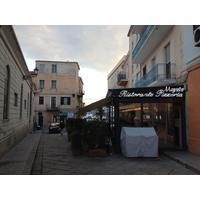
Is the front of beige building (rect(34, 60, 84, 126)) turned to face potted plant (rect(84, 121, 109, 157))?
yes

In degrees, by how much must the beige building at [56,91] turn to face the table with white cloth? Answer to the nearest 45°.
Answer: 0° — it already faces it

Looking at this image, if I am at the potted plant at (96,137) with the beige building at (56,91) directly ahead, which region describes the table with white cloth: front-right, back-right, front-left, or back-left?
back-right

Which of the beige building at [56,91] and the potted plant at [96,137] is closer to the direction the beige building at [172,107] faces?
the potted plant

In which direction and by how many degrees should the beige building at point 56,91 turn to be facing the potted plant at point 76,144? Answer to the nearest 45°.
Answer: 0° — it already faces it

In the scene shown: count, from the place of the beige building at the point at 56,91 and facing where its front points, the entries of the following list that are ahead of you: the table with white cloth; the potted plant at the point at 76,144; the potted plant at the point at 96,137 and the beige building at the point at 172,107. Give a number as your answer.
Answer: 4

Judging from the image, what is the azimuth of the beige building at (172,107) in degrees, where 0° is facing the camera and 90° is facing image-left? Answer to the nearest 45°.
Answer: approximately 45°

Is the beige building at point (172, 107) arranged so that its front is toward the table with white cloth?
yes

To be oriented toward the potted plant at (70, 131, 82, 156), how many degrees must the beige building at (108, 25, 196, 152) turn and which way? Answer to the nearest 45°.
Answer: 0° — it already faces it

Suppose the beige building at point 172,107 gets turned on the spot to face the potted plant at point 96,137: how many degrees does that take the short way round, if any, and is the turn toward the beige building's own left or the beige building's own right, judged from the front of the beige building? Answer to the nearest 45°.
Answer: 0° — it already faces it

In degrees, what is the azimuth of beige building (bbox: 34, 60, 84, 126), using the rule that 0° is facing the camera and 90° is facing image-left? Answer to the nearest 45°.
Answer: approximately 0°

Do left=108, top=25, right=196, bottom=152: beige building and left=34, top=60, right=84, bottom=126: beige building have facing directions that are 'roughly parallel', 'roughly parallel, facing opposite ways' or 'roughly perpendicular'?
roughly perpendicular
